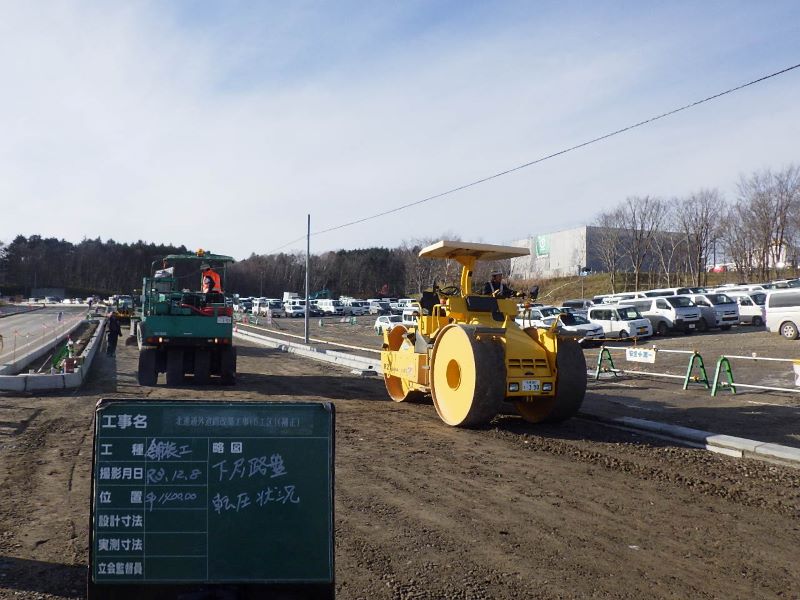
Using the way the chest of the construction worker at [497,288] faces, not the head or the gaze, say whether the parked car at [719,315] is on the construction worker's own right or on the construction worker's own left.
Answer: on the construction worker's own left

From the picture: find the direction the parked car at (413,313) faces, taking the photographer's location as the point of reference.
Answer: facing the viewer and to the left of the viewer

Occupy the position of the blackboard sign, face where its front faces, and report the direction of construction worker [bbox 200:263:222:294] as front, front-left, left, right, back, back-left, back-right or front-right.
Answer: back

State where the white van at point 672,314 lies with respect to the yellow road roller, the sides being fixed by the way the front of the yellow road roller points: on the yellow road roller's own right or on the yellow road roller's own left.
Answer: on the yellow road roller's own left

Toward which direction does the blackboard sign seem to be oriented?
toward the camera

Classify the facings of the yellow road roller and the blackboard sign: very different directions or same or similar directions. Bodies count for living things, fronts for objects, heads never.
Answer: same or similar directions

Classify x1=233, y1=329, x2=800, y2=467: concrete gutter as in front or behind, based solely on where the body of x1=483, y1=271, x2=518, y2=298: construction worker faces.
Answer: in front

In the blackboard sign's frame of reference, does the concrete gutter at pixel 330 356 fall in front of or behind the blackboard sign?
behind

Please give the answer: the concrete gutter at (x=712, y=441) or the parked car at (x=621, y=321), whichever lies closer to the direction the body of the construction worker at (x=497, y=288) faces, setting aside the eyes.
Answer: the concrete gutter

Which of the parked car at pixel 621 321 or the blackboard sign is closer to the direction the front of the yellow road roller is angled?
the blackboard sign

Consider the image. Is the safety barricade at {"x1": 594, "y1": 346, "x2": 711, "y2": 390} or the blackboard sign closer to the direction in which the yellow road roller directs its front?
the blackboard sign

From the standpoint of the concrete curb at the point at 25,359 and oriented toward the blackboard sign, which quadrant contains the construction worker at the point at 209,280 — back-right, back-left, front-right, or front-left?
front-left

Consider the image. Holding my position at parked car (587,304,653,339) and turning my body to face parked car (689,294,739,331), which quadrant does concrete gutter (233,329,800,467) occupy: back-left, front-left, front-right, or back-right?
back-right
